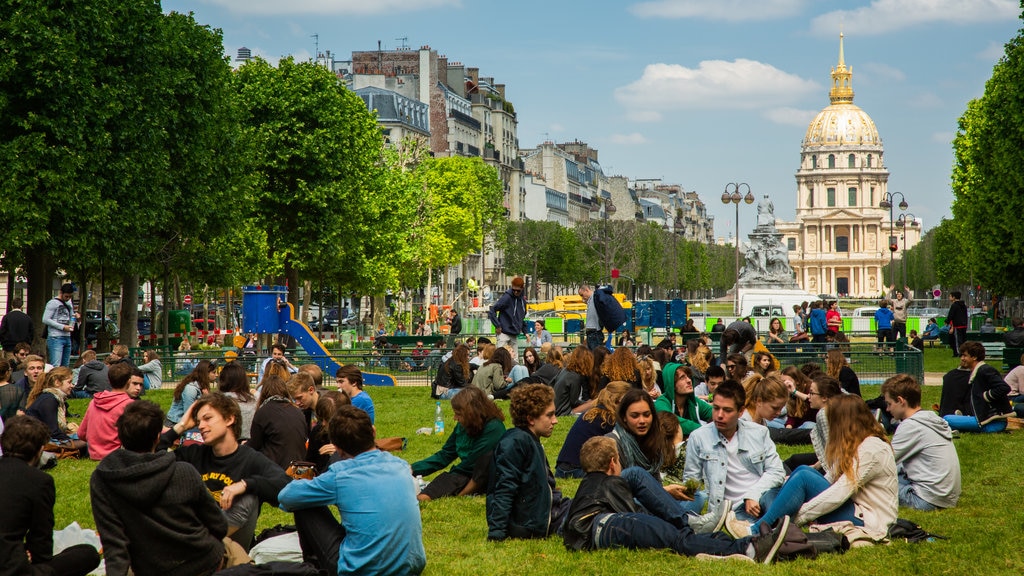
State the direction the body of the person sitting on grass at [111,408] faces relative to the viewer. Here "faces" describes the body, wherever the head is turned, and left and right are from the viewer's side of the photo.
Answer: facing away from the viewer and to the right of the viewer

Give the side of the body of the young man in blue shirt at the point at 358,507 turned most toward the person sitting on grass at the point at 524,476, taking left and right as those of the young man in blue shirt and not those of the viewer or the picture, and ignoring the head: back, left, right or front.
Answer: right

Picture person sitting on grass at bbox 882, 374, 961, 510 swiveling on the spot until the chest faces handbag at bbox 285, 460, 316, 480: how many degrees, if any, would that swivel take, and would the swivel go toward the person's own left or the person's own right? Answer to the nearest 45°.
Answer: approximately 90° to the person's own left

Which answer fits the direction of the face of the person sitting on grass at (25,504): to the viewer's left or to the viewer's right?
to the viewer's right

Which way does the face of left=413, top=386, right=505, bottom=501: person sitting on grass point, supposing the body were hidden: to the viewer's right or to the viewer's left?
to the viewer's left

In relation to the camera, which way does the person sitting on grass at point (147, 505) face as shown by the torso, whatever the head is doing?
away from the camera

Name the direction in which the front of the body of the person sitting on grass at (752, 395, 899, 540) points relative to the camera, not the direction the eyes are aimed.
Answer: to the viewer's left

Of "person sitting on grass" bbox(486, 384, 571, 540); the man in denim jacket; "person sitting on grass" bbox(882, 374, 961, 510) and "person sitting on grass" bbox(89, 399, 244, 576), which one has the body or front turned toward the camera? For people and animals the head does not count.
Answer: the man in denim jacket

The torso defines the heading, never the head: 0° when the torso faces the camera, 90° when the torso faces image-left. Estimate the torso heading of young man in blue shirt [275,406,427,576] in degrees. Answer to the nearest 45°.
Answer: approximately 135°

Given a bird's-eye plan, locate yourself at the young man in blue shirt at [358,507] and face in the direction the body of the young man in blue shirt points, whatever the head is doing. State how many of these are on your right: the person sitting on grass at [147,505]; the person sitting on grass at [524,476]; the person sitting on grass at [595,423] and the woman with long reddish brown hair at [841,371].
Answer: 3

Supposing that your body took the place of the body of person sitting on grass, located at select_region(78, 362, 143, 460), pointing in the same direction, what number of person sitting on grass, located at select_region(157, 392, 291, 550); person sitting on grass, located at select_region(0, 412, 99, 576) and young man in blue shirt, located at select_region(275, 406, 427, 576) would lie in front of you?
0

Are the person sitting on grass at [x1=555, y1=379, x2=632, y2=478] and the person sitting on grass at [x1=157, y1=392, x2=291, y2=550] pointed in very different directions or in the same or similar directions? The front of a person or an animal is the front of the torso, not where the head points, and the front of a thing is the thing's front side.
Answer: very different directions

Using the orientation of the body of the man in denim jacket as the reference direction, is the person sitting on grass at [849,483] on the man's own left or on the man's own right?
on the man's own left
